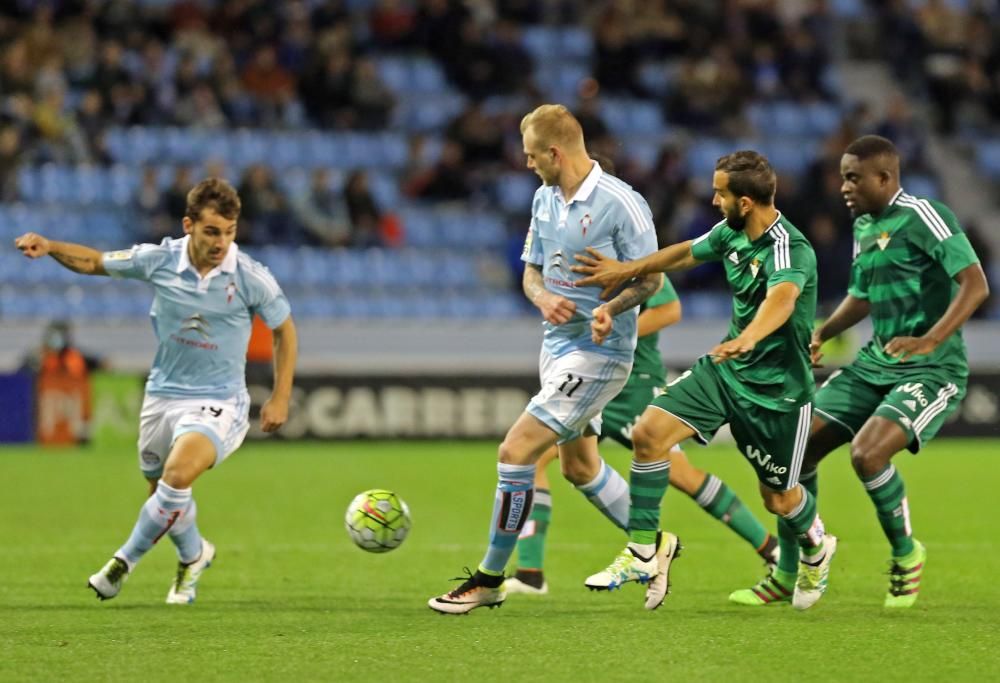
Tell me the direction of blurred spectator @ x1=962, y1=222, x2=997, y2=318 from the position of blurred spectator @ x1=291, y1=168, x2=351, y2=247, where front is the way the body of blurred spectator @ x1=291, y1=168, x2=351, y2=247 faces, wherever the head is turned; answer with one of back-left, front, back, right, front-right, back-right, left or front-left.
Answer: left

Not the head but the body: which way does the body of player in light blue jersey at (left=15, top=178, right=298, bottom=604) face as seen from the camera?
toward the camera

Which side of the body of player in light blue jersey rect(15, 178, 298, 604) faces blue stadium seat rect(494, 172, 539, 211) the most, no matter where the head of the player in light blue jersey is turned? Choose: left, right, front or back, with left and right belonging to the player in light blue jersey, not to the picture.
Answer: back

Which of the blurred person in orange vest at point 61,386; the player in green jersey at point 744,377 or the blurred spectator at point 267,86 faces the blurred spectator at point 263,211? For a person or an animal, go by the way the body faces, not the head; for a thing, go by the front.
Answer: the blurred spectator at point 267,86

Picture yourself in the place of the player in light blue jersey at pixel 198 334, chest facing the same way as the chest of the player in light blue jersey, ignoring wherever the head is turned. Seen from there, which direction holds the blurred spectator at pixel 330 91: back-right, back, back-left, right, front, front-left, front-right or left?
back

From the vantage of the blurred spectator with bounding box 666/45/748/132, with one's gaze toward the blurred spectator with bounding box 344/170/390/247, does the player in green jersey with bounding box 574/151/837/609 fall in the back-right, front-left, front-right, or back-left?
front-left

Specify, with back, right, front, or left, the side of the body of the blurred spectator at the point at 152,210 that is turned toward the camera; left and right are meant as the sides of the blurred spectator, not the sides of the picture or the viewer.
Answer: front

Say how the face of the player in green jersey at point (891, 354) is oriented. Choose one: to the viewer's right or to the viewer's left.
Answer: to the viewer's left

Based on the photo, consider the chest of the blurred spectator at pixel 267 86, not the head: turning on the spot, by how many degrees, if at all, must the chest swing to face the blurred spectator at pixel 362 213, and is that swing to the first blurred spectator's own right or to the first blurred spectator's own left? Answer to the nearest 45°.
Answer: approximately 45° to the first blurred spectator's own left

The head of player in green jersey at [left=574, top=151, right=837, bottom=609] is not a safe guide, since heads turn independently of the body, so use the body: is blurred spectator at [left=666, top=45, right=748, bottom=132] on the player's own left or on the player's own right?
on the player's own right

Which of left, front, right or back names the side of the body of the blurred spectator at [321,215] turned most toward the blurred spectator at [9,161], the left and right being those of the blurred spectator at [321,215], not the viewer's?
right

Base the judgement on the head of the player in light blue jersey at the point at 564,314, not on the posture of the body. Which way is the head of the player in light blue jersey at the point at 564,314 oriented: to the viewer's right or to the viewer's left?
to the viewer's left

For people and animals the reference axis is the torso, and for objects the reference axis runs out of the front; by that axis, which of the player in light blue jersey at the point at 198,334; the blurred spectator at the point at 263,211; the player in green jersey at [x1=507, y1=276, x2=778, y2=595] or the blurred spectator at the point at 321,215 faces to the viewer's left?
the player in green jersey

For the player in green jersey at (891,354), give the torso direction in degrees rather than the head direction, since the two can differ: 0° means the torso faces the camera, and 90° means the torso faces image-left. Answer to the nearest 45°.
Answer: approximately 45°

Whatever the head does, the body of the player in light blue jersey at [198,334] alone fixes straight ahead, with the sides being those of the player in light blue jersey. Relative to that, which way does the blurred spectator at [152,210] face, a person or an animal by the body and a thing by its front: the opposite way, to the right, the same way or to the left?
the same way

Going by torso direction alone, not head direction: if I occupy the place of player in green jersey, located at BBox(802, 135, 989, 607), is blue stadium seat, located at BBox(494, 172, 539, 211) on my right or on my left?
on my right

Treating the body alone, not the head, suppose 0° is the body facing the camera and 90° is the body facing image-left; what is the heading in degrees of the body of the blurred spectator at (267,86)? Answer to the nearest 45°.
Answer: approximately 0°

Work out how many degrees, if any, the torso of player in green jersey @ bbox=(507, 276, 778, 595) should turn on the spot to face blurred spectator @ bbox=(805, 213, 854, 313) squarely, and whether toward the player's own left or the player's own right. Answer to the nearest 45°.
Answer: approximately 90° to the player's own right
